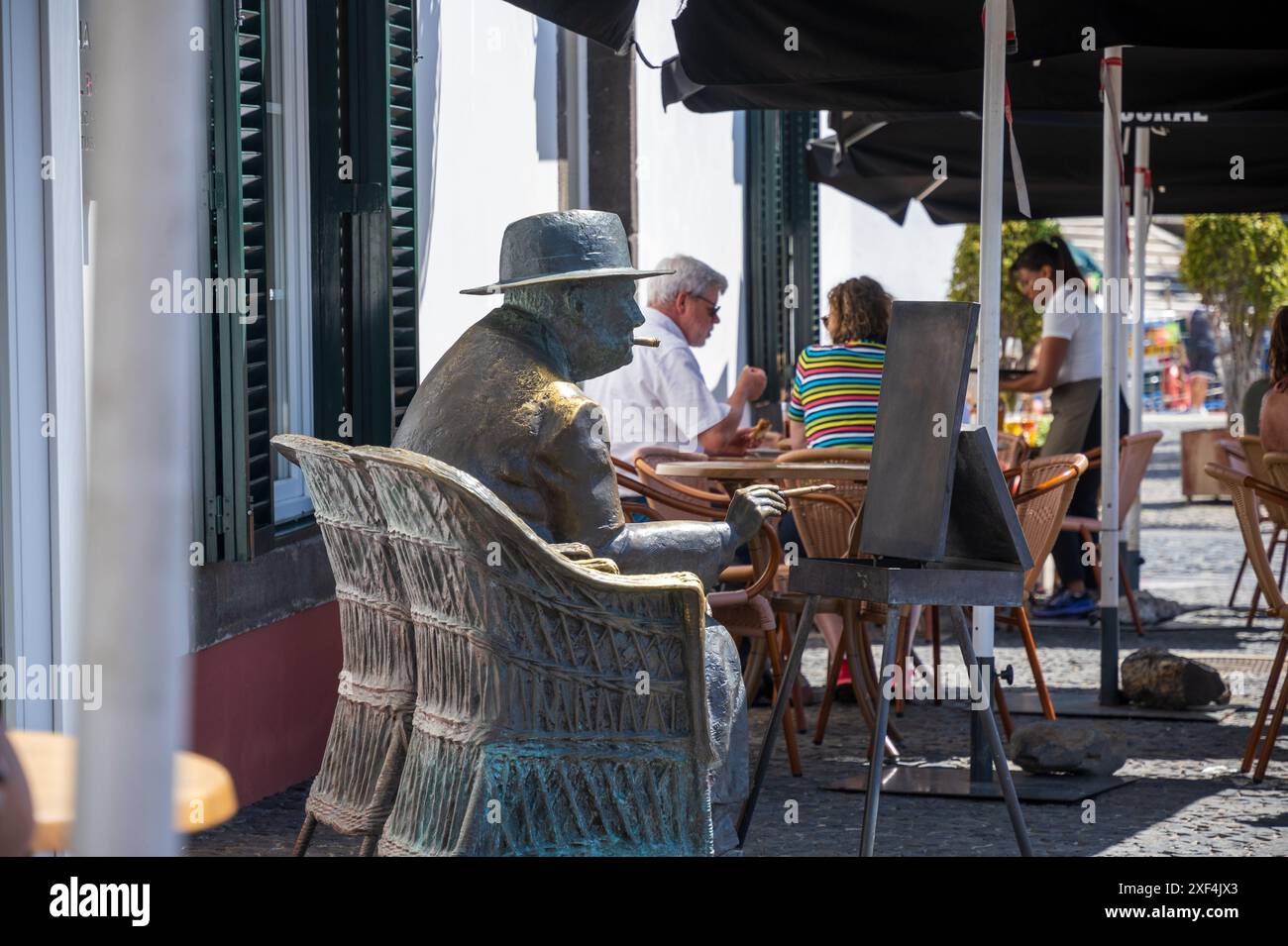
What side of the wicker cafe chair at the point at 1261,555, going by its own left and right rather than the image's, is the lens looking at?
right

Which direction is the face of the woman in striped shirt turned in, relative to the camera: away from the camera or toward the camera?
away from the camera

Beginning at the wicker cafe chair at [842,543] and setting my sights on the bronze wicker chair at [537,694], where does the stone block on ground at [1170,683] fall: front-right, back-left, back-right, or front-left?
back-left

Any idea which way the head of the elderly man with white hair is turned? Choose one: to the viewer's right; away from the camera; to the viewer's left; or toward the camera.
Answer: to the viewer's right
